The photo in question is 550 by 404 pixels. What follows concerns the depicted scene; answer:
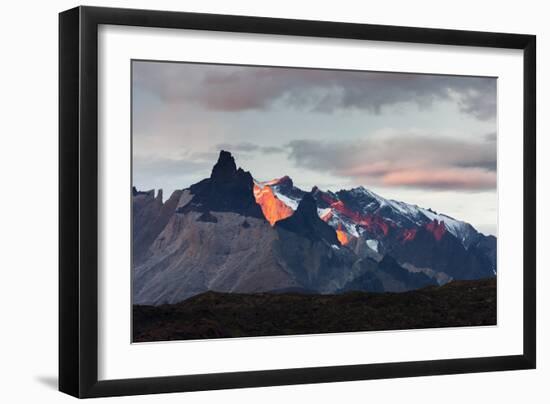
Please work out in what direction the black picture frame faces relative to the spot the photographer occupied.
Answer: facing the viewer and to the right of the viewer
